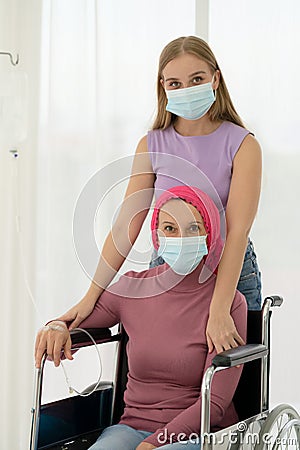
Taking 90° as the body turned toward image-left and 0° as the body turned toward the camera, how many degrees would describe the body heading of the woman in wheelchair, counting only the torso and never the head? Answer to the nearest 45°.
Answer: approximately 45°
